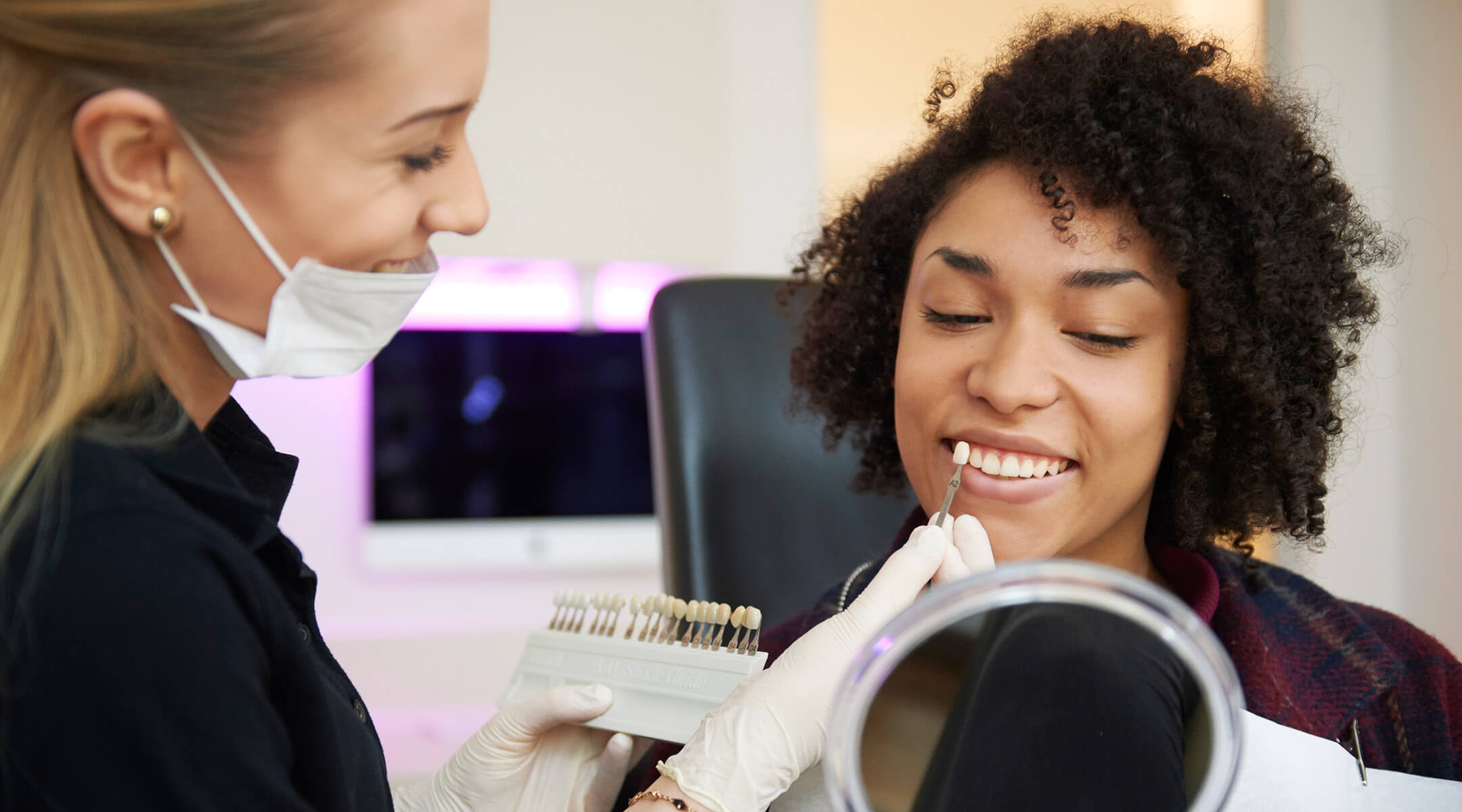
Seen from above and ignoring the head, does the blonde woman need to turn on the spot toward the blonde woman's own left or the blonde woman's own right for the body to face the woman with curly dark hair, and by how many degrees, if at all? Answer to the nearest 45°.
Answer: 0° — they already face them

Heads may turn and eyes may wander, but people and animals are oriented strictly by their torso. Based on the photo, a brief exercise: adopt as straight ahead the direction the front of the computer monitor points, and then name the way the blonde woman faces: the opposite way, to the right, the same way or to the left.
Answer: to the left

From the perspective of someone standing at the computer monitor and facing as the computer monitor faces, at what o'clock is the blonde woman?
The blonde woman is roughly at 12 o'clock from the computer monitor.

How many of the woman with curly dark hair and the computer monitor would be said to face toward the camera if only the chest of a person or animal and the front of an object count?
2

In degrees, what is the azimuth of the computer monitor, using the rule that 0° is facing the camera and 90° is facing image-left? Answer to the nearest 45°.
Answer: approximately 0°

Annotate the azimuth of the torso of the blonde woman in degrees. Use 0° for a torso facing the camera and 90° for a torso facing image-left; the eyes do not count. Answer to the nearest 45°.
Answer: approximately 270°

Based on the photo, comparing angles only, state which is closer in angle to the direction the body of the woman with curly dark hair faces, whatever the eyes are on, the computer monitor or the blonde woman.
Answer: the blonde woman

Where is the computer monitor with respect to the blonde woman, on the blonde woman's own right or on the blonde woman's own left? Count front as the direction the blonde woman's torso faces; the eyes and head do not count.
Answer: on the blonde woman's own left

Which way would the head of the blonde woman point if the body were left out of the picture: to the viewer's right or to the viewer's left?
to the viewer's right

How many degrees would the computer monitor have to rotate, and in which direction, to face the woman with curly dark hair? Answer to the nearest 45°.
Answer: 0° — it already faces them
